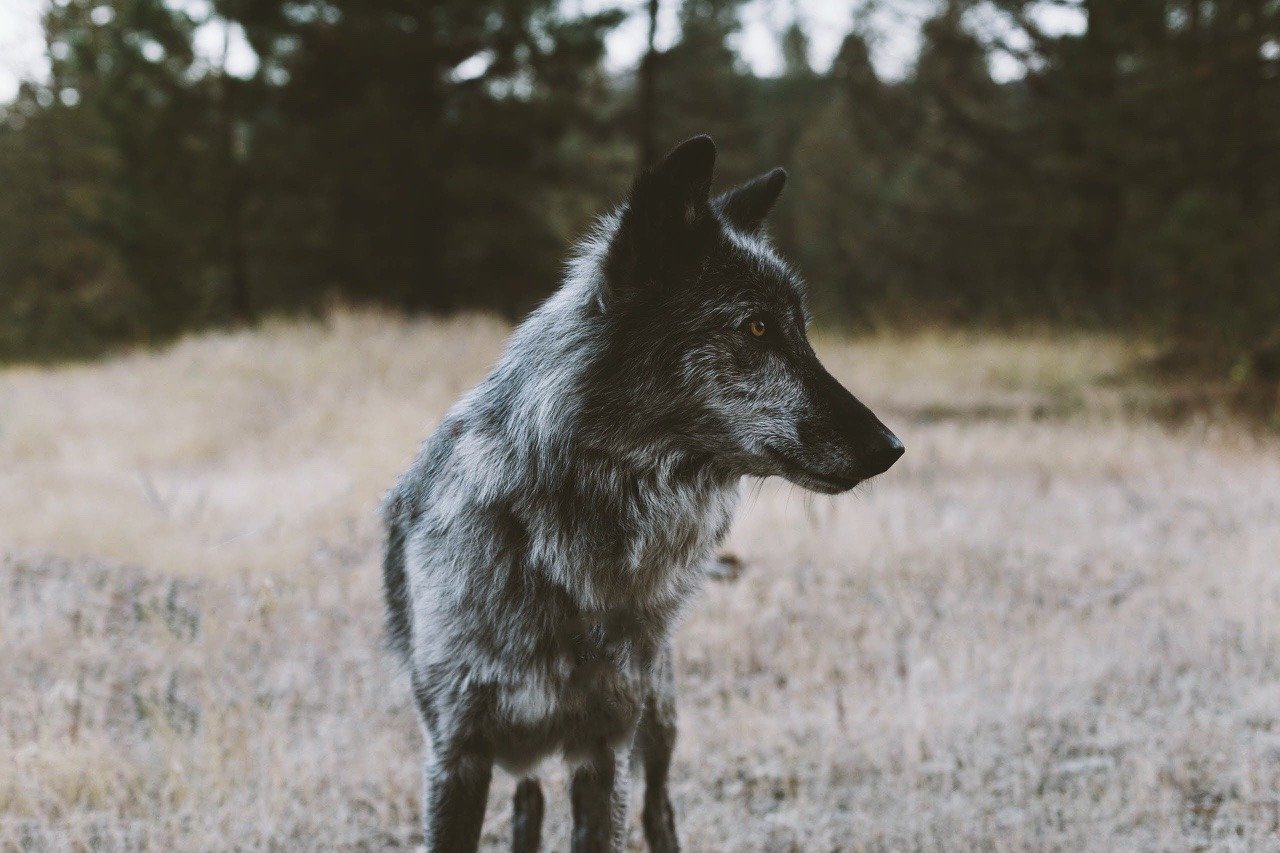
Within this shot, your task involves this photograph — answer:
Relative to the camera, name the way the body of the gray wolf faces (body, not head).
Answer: toward the camera

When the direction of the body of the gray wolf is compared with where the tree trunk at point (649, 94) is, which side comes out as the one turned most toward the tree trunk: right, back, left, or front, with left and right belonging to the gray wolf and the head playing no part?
back
